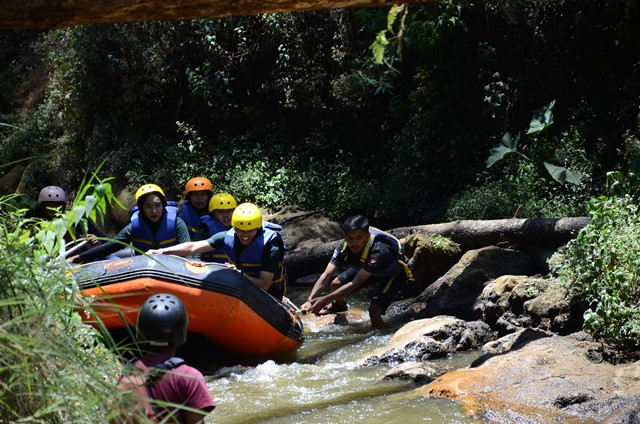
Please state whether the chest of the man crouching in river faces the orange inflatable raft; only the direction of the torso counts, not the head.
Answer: yes

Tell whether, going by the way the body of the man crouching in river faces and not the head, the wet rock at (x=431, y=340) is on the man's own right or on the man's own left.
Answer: on the man's own left

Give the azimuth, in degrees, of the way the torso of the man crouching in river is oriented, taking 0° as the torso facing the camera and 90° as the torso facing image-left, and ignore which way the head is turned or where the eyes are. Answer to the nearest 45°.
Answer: approximately 45°

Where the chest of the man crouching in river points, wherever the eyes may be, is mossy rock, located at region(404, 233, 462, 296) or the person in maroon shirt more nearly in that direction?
the person in maroon shirt

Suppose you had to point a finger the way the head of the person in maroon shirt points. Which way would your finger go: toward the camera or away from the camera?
away from the camera

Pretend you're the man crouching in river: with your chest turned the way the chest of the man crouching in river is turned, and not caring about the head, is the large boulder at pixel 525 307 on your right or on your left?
on your left

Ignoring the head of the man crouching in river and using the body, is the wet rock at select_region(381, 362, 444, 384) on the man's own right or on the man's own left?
on the man's own left

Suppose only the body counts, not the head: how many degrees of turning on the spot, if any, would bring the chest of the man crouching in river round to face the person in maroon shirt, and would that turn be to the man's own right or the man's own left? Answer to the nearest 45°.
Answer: approximately 45° to the man's own left

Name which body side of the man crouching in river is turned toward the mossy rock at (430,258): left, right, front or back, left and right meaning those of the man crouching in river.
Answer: back
